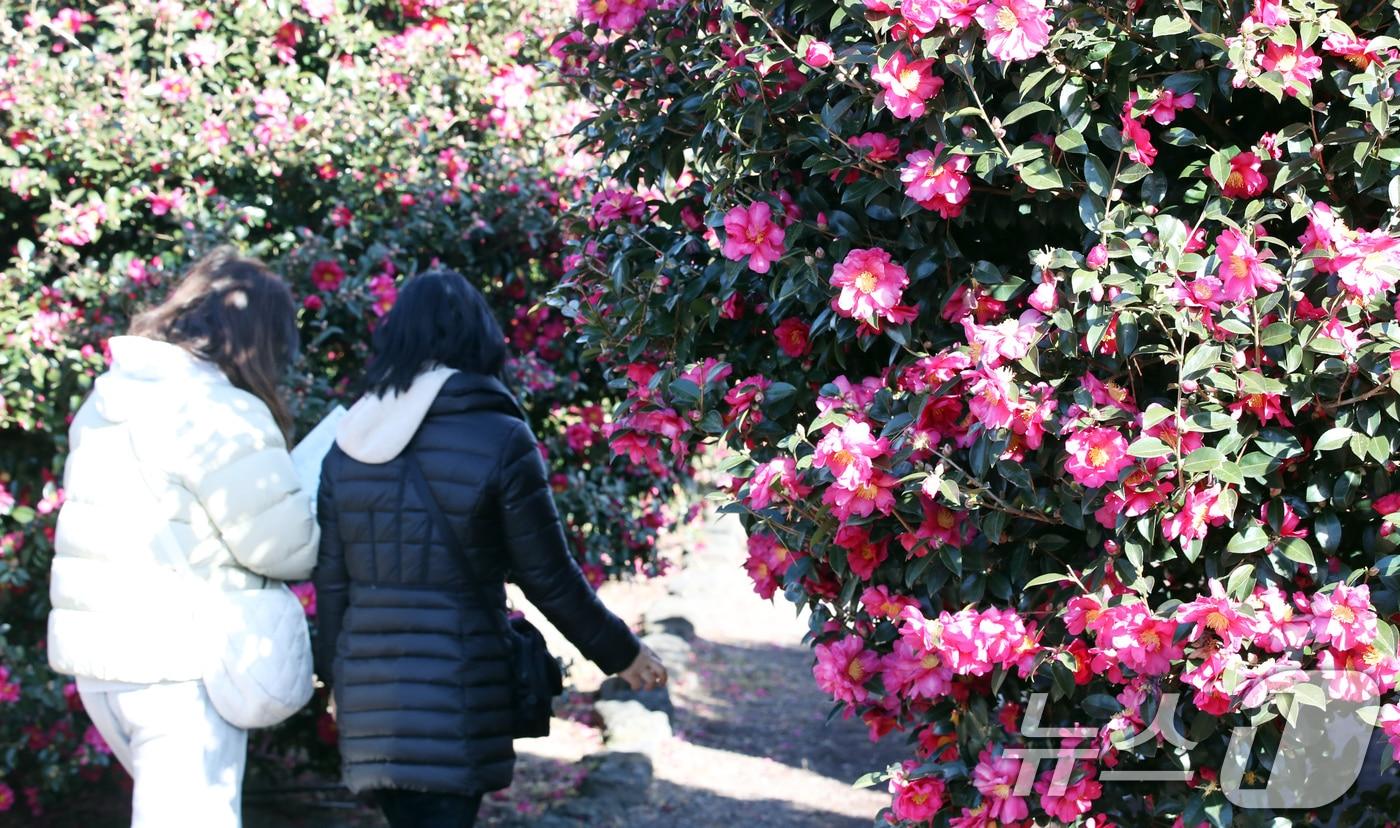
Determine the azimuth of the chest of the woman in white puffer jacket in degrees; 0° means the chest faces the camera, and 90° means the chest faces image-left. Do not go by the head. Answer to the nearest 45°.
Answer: approximately 225°

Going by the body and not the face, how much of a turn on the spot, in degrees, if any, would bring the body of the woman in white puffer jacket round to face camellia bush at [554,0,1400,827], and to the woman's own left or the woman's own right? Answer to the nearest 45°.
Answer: approximately 90° to the woman's own right

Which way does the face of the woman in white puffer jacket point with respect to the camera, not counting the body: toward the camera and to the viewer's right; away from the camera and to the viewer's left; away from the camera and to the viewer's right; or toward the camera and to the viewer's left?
away from the camera and to the viewer's right
